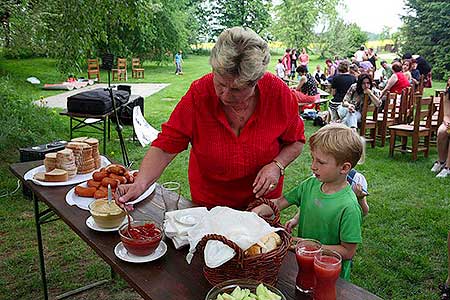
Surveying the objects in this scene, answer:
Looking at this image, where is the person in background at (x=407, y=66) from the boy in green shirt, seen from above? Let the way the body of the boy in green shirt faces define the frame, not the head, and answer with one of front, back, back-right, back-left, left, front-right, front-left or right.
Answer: back-right

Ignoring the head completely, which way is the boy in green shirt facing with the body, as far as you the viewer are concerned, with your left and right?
facing the viewer and to the left of the viewer

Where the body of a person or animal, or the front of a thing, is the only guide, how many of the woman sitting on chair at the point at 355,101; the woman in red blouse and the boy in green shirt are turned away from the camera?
0

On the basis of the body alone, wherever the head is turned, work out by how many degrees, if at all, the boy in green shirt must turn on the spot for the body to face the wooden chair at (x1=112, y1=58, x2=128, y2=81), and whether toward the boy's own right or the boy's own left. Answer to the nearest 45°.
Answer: approximately 90° to the boy's own right

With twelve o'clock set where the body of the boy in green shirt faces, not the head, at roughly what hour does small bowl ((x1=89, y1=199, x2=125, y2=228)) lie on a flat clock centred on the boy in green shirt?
The small bowl is roughly at 1 o'clock from the boy in green shirt.

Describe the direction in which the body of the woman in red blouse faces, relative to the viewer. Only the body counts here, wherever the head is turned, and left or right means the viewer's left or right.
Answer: facing the viewer

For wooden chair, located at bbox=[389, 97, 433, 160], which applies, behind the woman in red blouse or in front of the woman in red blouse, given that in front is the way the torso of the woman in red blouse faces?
behind
